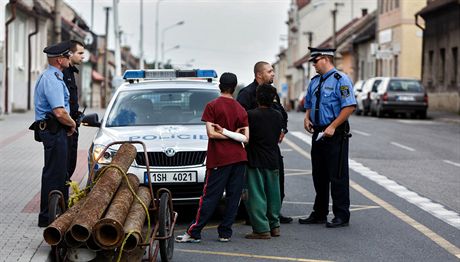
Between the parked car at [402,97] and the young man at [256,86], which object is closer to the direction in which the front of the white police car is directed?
the young man

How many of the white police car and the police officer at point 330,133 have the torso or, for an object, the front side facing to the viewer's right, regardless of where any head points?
0

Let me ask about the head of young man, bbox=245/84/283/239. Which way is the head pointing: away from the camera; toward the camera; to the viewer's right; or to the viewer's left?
away from the camera

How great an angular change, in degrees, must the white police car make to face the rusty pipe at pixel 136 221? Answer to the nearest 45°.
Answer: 0° — it already faces it

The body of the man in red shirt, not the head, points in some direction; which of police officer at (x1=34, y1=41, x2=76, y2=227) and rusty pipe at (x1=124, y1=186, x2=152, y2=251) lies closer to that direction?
the police officer

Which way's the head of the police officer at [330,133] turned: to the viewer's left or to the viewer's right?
to the viewer's left

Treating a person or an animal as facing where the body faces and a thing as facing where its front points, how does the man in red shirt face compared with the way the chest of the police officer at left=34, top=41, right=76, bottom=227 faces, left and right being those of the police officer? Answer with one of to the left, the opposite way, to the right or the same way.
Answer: to the left

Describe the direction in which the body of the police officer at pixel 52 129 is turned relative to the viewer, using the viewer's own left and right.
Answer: facing to the right of the viewer

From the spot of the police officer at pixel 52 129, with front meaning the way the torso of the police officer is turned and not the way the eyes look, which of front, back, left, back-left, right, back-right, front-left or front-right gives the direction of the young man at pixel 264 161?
front

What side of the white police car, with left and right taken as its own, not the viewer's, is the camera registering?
front

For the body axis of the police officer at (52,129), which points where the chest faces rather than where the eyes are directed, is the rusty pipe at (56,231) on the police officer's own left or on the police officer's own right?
on the police officer's own right

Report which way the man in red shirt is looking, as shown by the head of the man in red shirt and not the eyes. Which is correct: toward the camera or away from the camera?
away from the camera

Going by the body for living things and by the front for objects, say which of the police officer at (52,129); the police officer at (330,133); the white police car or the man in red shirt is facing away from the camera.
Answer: the man in red shirt

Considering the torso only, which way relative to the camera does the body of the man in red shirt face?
away from the camera
